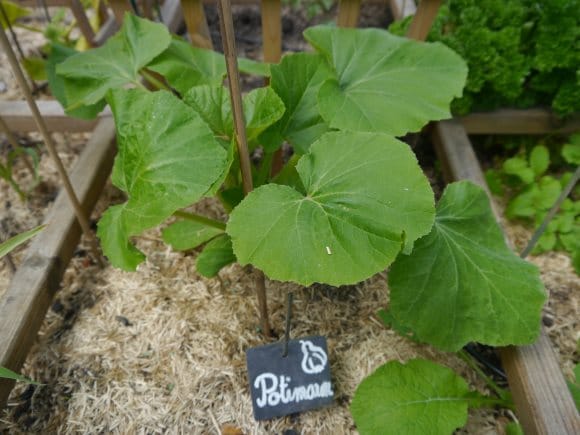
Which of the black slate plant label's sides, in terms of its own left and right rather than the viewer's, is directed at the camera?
front

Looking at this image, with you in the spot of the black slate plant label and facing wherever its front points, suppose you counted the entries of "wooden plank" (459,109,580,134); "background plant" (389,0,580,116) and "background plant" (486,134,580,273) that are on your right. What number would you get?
0

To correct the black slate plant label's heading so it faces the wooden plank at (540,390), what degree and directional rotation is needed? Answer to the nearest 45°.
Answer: approximately 90° to its left

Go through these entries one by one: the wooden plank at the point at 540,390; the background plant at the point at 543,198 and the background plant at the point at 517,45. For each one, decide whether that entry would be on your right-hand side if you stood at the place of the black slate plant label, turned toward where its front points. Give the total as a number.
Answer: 0

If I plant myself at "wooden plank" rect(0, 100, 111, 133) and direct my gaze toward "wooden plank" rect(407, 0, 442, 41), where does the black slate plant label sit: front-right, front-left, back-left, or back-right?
front-right

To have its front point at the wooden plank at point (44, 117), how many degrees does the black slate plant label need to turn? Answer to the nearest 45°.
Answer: approximately 135° to its right

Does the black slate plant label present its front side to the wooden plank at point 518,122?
no

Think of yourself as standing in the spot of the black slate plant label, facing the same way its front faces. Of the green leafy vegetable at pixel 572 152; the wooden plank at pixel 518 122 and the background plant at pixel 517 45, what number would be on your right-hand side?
0
